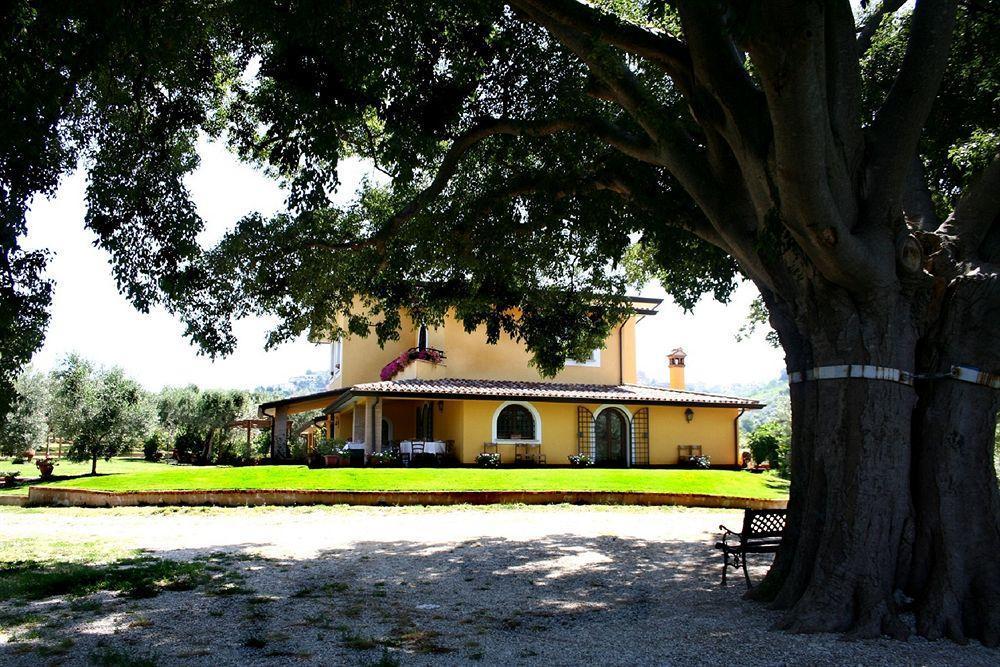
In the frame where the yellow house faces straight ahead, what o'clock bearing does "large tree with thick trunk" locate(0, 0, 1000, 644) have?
The large tree with thick trunk is roughly at 12 o'clock from the yellow house.

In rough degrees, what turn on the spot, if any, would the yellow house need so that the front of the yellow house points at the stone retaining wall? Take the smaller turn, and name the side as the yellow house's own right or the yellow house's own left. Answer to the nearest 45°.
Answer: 0° — it already faces it

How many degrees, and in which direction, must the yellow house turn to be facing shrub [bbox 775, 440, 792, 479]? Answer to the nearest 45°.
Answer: approximately 90° to its left

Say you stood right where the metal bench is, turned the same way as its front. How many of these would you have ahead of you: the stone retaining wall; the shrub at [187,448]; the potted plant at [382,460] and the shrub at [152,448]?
4

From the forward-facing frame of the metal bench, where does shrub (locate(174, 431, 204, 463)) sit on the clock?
The shrub is roughly at 12 o'clock from the metal bench.

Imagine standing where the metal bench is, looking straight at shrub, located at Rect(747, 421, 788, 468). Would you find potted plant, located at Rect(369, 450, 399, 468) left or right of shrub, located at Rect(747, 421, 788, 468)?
left

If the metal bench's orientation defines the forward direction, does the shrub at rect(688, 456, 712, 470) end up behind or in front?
in front

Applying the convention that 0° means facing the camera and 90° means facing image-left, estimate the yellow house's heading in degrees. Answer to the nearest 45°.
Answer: approximately 0°

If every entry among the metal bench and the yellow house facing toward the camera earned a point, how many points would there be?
1
